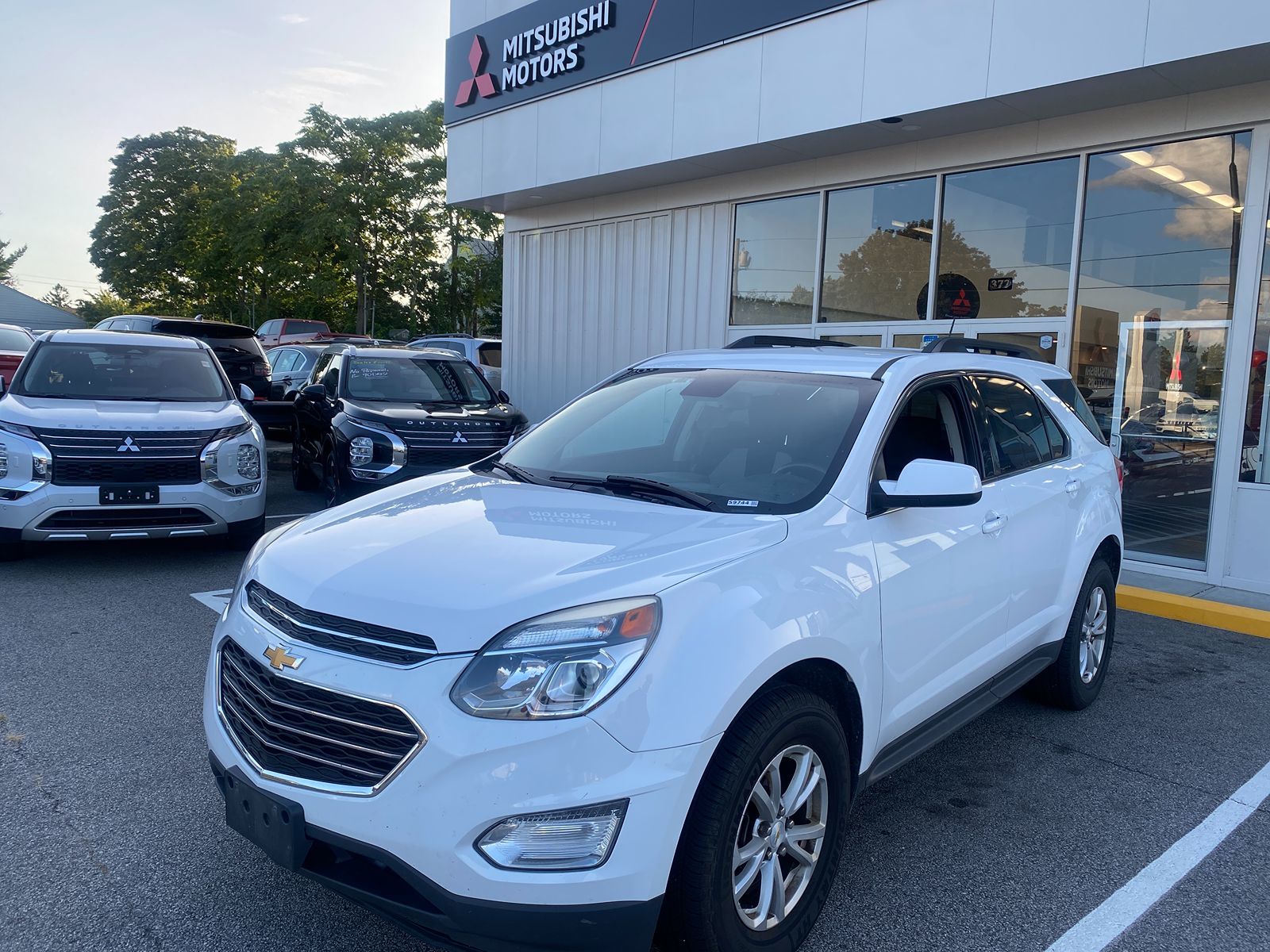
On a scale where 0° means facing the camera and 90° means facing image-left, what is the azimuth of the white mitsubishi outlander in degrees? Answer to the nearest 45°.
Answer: approximately 0°

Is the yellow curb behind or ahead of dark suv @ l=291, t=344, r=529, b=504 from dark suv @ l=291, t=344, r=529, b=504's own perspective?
ahead

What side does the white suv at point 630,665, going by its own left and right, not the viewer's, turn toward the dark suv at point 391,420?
right

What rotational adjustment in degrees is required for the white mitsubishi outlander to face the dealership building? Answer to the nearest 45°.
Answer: approximately 90° to its left

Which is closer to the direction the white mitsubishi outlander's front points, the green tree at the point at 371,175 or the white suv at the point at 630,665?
the white suv

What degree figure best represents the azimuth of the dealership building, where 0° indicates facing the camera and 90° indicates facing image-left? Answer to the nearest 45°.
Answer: approximately 45°

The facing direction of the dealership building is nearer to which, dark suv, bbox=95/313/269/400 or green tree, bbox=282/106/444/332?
the dark suv

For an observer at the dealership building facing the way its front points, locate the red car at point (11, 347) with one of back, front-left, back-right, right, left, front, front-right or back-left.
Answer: front-right

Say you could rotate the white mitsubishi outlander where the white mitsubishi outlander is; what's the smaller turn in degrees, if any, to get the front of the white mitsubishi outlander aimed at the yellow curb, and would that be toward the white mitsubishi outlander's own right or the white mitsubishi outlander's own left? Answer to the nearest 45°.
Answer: approximately 45° to the white mitsubishi outlander's own left

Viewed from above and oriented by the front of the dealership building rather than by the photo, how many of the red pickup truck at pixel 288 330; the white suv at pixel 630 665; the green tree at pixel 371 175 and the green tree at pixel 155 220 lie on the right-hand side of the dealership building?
3
